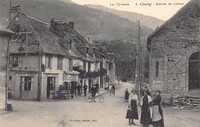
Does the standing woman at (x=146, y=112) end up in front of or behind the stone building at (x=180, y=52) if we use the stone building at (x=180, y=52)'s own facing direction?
in front

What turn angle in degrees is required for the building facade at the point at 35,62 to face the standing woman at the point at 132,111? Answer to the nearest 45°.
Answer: approximately 45° to its right

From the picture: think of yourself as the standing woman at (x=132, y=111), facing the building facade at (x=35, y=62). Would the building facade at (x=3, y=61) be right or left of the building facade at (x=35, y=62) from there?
left

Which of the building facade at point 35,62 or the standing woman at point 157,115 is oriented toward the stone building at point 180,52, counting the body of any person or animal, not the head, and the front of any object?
the building facade

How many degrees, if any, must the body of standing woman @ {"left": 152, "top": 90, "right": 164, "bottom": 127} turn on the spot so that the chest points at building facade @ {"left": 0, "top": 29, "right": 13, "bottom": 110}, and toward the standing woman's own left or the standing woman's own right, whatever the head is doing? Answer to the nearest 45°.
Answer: approximately 45° to the standing woman's own right

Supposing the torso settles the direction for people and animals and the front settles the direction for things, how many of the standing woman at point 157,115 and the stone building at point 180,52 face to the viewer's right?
0

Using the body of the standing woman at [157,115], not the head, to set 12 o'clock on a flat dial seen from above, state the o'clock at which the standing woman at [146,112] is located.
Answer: the standing woman at [146,112] is roughly at 3 o'clock from the standing woman at [157,115].

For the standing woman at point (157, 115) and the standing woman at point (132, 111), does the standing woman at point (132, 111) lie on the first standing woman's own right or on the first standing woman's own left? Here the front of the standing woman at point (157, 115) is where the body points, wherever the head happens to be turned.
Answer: on the first standing woman's own right

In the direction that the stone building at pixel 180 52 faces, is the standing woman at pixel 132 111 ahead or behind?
ahead

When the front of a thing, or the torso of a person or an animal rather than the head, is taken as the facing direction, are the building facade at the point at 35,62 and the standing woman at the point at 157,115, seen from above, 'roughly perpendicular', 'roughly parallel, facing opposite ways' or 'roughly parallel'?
roughly perpendicular
